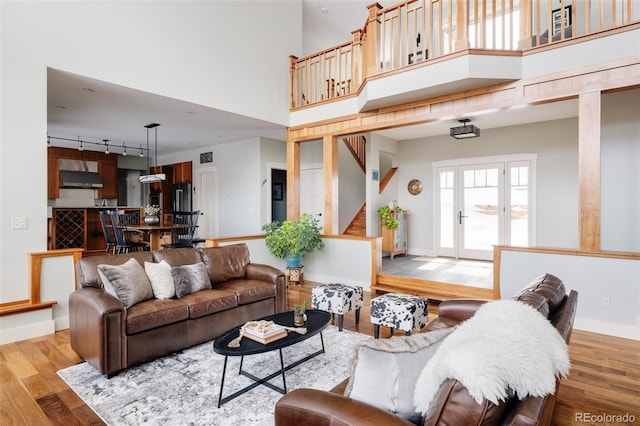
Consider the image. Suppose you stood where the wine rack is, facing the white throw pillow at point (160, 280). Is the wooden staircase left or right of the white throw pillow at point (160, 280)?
left

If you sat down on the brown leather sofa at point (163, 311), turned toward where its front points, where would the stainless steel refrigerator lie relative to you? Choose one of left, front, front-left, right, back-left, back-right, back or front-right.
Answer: back-left

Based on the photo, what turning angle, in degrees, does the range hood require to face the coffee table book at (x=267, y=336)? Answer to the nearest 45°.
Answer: approximately 45° to its right

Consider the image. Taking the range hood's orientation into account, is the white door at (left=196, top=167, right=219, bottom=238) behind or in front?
in front

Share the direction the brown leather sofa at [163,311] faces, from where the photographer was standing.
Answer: facing the viewer and to the right of the viewer

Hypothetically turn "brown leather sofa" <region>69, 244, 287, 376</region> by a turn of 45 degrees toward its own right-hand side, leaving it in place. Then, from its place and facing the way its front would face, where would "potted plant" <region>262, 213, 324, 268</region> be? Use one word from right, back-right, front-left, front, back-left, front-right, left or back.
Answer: back-left

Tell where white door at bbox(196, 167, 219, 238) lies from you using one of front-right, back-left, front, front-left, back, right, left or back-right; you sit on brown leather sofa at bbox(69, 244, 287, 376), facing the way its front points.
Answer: back-left

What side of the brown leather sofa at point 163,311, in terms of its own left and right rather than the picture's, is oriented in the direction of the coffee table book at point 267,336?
front

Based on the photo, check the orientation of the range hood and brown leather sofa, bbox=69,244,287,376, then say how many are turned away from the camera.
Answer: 0

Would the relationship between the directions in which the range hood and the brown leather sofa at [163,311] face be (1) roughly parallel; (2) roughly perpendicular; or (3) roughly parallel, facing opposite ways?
roughly parallel

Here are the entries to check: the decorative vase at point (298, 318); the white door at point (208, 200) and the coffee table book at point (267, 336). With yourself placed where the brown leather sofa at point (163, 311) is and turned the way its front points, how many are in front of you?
2

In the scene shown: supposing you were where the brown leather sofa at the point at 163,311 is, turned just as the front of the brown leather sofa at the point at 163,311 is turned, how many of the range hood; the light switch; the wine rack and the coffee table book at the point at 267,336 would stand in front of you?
1

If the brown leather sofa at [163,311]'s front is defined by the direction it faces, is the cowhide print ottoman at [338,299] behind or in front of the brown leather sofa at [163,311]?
in front
